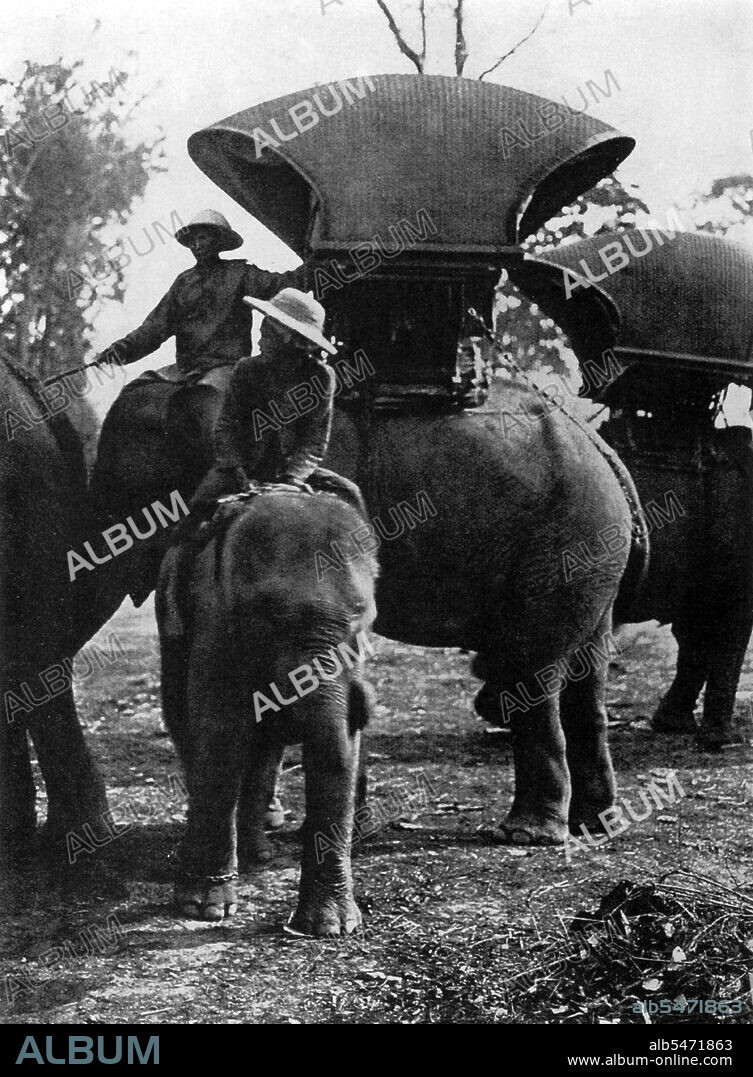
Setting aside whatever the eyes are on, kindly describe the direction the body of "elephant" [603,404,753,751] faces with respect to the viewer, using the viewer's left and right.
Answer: facing to the left of the viewer

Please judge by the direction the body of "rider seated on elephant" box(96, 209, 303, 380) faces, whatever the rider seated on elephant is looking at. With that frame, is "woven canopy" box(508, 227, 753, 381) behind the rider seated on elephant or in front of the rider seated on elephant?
behind

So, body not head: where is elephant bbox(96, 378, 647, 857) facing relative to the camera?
to the viewer's left

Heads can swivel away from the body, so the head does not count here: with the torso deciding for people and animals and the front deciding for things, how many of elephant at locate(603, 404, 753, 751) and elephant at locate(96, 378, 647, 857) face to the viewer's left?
2

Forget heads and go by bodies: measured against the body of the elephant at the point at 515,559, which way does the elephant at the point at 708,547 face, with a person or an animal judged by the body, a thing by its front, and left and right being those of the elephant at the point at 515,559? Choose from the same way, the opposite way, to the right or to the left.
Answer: the same way

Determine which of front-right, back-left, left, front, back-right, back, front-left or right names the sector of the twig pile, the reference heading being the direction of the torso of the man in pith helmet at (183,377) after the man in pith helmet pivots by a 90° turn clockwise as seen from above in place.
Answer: back

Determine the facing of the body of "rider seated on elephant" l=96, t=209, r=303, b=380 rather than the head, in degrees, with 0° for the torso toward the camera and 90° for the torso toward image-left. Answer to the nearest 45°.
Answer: approximately 45°
